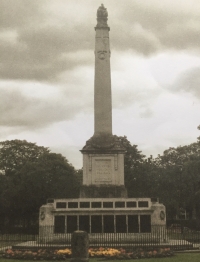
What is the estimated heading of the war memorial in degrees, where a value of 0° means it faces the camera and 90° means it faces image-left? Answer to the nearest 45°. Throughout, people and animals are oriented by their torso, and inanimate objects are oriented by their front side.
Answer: approximately 0°

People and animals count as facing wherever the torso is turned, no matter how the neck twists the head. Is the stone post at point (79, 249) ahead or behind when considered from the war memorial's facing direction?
ahead
